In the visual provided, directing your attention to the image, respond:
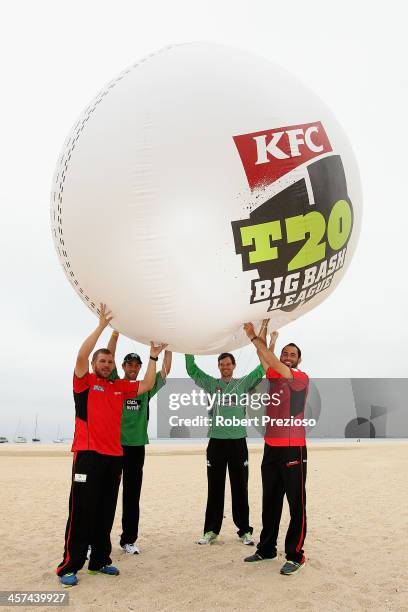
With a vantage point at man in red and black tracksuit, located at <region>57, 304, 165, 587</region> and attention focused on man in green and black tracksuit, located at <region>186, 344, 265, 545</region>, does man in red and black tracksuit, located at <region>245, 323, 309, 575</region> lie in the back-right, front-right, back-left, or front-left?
front-right

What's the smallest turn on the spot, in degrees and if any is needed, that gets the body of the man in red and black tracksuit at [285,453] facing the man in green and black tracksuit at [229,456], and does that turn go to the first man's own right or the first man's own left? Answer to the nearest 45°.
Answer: approximately 90° to the first man's own right

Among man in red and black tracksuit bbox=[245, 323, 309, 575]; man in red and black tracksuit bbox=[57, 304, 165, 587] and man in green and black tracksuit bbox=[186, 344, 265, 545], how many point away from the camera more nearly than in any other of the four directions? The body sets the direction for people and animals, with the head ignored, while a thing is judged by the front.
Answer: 0

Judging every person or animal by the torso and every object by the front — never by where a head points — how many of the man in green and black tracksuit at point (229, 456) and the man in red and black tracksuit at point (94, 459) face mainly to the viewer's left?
0

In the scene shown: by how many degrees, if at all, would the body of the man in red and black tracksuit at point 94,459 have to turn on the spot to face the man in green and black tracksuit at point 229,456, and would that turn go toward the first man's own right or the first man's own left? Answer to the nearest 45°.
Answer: approximately 90° to the first man's own left

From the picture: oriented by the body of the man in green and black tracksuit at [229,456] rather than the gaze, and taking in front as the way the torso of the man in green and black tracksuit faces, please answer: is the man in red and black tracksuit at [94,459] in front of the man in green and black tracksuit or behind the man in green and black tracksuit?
in front

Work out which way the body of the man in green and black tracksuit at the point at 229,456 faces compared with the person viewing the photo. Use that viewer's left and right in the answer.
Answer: facing the viewer

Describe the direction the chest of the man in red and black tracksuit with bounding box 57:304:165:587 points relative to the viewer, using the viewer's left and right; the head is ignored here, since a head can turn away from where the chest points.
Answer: facing the viewer and to the right of the viewer

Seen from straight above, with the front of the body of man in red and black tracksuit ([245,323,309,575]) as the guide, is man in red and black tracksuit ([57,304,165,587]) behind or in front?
in front

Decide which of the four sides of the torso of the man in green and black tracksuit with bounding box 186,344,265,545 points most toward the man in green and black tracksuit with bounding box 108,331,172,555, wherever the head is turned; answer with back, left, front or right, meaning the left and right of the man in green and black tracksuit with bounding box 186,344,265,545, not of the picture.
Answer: right

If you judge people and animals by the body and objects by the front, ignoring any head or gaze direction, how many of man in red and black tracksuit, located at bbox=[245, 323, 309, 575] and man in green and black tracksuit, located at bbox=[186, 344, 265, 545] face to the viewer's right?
0

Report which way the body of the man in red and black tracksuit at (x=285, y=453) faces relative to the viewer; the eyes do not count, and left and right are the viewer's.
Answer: facing the viewer and to the left of the viewer
